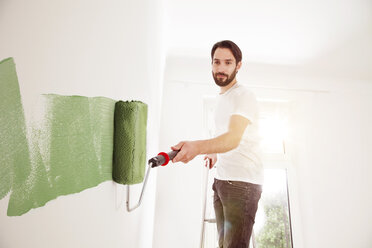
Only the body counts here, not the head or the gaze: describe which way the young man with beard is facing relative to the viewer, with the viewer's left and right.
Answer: facing the viewer and to the left of the viewer

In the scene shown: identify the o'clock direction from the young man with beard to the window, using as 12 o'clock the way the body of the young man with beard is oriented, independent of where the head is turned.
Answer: The window is roughly at 5 o'clock from the young man with beard.
